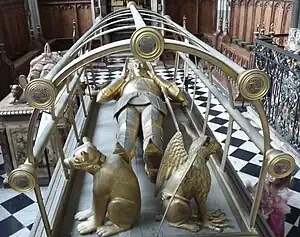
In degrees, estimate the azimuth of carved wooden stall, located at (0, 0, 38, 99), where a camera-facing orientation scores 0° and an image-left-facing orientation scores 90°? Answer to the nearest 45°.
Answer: approximately 315°

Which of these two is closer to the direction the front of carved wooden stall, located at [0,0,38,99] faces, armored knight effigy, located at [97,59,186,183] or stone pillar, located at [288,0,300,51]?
the stone pillar

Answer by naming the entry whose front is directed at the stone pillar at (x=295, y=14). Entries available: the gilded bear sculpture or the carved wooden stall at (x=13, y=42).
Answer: the carved wooden stall

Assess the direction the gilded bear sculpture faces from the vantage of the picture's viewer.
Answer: facing to the left of the viewer

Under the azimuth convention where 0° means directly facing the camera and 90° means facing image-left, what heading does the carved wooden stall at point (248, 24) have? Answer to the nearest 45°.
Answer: approximately 45°

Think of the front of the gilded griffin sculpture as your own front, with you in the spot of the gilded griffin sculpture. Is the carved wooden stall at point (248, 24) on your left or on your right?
on your left
